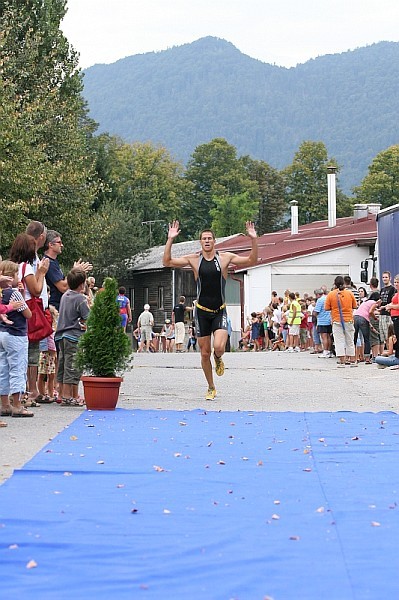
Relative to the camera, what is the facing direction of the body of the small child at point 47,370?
to the viewer's right

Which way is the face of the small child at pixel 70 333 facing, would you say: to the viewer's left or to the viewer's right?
to the viewer's right

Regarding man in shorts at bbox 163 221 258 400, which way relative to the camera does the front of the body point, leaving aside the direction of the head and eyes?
toward the camera

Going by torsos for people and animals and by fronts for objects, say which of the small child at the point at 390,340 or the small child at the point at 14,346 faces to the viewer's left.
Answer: the small child at the point at 390,340

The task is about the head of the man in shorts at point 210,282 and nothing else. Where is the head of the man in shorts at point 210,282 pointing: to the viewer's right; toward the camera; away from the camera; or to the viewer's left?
toward the camera

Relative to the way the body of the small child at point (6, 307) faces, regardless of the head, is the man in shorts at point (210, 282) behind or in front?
in front

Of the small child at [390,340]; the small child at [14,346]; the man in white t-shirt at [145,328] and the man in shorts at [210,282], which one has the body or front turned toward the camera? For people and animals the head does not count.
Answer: the man in shorts

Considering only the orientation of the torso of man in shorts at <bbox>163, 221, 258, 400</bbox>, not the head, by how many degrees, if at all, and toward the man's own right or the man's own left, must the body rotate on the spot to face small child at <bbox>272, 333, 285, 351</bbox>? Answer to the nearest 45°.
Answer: approximately 180°

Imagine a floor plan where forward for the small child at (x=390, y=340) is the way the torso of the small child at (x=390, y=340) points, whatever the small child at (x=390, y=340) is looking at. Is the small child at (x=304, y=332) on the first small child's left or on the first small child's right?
on the first small child's right

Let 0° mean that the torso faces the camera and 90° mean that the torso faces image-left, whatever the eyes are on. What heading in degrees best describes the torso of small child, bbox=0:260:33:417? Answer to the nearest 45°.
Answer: approximately 270°
